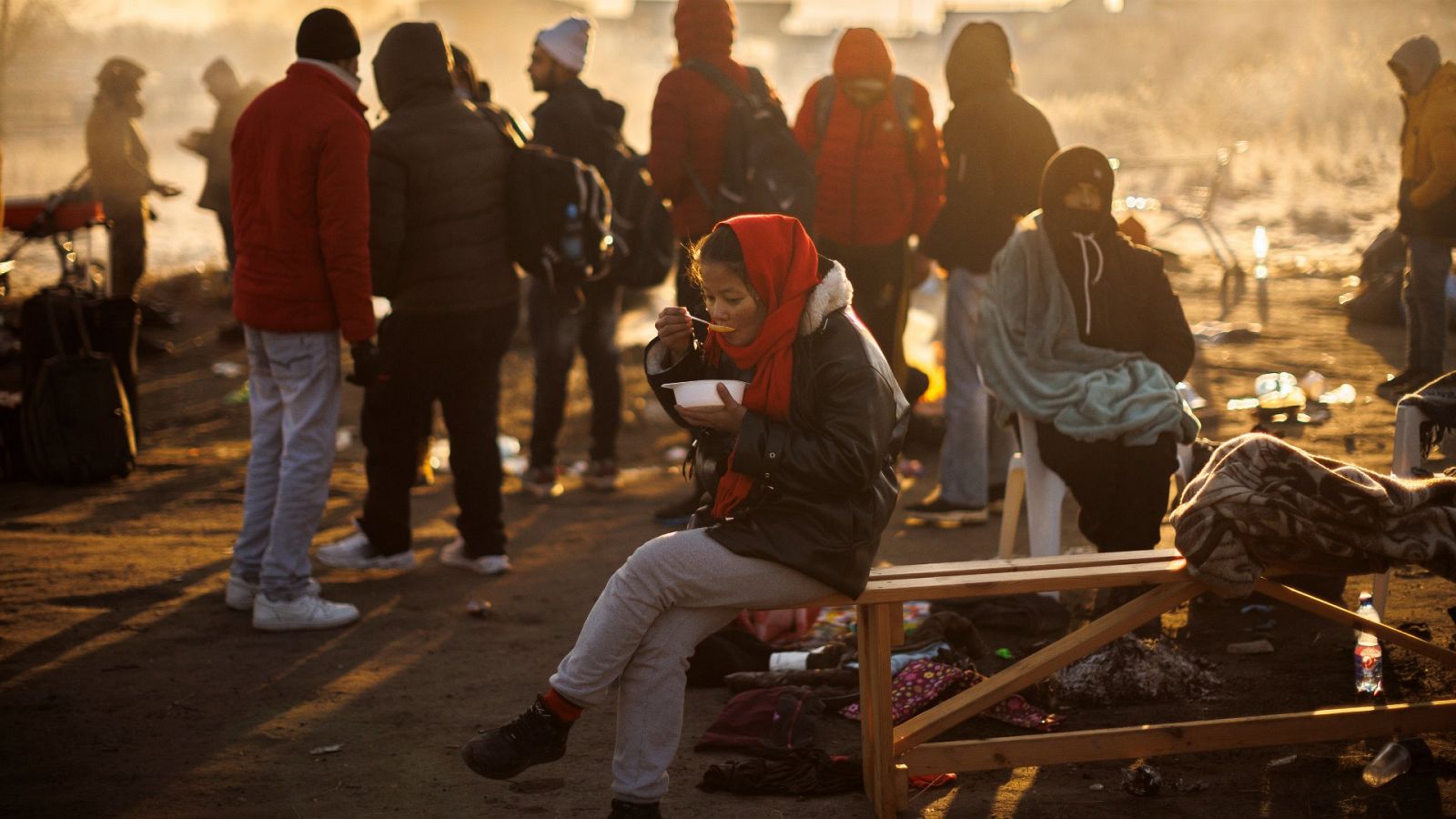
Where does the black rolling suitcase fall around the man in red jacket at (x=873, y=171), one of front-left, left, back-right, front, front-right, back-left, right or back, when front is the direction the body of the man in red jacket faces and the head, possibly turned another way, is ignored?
right

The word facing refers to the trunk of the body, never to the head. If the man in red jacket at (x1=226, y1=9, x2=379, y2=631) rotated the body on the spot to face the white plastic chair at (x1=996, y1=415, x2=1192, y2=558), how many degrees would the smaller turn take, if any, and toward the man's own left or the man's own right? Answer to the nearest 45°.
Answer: approximately 45° to the man's own right

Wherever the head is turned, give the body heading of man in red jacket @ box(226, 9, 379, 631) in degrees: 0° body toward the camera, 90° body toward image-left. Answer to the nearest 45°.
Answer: approximately 225°

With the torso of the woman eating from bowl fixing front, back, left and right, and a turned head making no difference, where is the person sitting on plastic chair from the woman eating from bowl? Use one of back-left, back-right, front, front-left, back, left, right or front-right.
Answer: back-right

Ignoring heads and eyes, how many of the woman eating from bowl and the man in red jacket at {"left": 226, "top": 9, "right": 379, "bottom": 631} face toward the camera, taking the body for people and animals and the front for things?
0

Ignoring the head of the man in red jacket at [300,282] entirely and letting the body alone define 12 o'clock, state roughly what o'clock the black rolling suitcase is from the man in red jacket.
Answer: The black rolling suitcase is roughly at 10 o'clock from the man in red jacket.

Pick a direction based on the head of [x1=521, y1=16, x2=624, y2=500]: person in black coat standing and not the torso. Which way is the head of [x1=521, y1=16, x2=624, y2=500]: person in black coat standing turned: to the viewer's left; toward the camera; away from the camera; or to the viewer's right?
to the viewer's left

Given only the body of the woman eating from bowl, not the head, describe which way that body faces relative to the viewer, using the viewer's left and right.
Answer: facing to the left of the viewer

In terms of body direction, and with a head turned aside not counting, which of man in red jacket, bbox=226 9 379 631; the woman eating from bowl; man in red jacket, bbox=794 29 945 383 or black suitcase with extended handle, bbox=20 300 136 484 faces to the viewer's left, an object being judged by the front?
the woman eating from bowl

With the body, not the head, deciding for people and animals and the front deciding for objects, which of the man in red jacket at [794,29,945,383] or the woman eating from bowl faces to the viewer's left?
the woman eating from bowl
